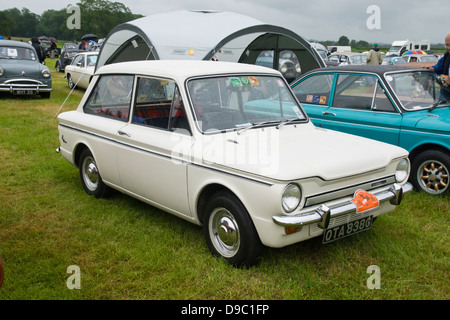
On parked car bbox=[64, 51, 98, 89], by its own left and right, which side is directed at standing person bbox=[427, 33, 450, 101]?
back

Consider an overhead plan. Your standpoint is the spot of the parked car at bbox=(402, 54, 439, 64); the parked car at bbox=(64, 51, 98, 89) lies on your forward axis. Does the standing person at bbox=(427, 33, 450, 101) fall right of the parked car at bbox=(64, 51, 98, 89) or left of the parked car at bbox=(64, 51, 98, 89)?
left

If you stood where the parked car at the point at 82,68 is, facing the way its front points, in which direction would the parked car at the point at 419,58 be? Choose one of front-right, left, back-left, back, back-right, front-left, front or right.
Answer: back-left

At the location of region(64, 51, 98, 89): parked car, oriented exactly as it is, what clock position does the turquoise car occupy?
The turquoise car is roughly at 10 o'clock from the parked car.

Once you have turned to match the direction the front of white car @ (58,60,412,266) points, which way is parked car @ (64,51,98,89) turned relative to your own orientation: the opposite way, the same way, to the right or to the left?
to the right

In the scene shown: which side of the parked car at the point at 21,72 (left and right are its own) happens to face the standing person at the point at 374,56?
left

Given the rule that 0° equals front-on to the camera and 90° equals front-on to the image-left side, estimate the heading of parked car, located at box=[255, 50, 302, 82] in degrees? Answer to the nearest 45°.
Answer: approximately 315°
